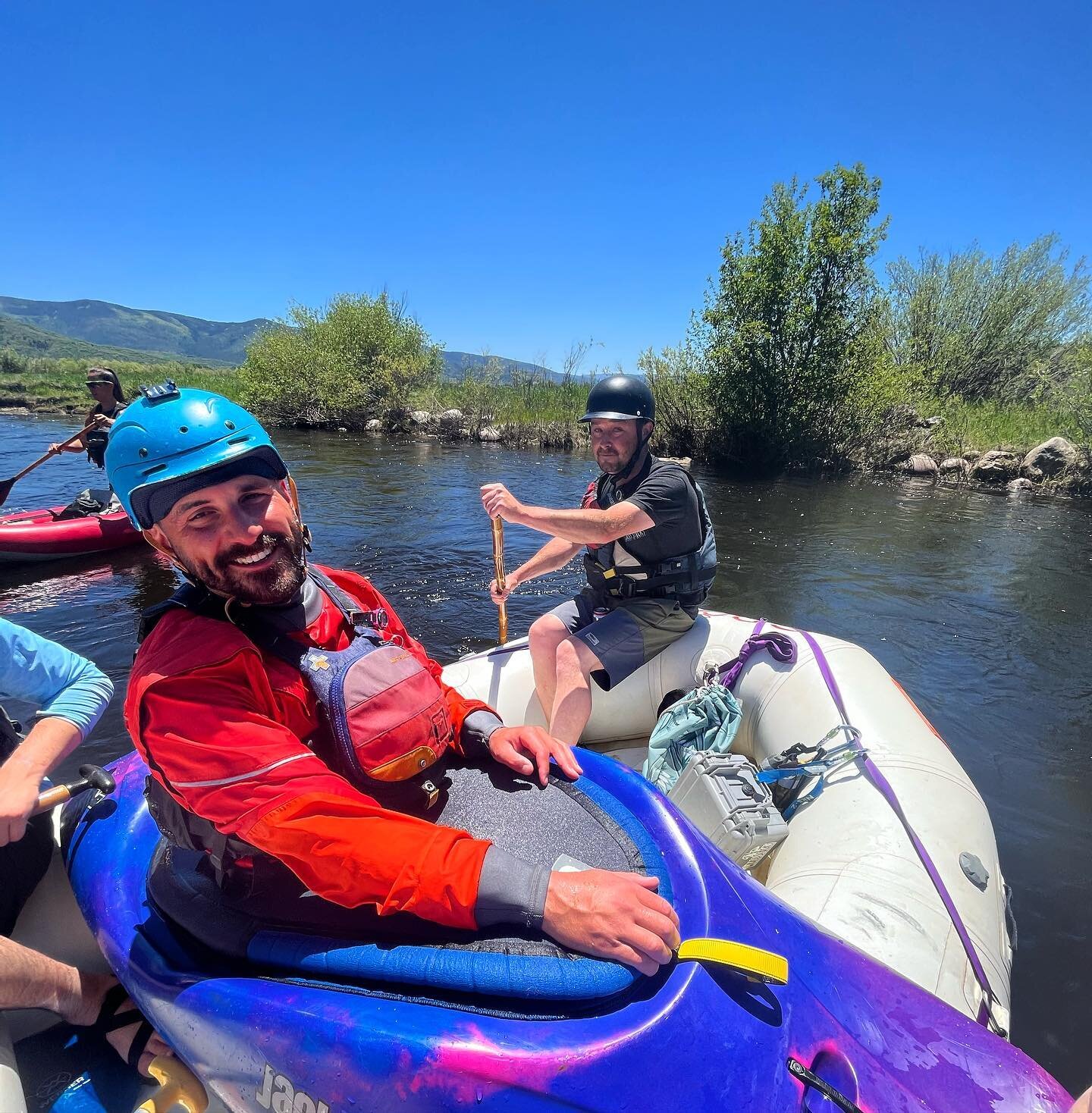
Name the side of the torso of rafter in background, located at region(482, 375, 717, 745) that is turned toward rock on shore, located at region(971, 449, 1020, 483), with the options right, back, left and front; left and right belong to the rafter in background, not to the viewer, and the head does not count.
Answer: back

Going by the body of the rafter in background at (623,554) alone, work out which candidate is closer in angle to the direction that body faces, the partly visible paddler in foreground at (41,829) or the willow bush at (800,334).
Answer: the partly visible paddler in foreground

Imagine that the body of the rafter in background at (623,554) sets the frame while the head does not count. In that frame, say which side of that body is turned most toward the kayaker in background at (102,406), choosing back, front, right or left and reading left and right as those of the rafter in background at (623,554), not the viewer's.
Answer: right

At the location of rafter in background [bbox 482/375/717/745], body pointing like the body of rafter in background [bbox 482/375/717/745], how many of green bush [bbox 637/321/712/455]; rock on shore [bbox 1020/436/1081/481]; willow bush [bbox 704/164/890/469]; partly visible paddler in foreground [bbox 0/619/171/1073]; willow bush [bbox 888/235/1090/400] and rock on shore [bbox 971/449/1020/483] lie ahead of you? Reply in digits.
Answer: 1

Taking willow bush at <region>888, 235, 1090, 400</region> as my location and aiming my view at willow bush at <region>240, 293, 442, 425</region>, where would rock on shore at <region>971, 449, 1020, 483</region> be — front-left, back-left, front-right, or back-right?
front-left

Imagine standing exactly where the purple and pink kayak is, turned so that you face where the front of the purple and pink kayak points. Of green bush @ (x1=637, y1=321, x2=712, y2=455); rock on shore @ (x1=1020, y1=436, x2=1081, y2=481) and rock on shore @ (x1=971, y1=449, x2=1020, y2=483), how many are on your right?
0

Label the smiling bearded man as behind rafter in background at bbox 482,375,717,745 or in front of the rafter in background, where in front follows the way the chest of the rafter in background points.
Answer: in front

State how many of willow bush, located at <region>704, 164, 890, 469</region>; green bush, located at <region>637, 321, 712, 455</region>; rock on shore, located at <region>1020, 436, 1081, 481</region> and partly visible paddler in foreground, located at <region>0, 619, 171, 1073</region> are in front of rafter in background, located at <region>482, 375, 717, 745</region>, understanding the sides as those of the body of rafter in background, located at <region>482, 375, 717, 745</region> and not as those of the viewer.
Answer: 1

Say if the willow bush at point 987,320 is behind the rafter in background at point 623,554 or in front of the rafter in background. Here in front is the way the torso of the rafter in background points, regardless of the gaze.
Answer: behind

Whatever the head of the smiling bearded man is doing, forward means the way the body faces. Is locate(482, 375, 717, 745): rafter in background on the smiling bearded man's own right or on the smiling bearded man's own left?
on the smiling bearded man's own left

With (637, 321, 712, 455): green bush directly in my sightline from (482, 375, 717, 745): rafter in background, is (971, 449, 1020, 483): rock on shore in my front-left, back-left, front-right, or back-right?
front-right

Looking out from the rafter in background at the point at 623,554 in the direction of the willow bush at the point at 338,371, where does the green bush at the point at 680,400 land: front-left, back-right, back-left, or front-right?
front-right

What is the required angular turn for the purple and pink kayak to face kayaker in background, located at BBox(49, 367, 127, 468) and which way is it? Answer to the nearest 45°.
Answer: approximately 180°

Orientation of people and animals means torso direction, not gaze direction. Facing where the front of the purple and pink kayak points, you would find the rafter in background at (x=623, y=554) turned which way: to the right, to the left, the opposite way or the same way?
to the right

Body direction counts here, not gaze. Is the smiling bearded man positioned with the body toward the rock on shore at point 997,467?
no

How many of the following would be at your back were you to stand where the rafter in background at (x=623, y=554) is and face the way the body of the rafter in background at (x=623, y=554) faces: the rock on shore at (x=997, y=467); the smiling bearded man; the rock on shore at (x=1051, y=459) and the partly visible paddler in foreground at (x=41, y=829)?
2

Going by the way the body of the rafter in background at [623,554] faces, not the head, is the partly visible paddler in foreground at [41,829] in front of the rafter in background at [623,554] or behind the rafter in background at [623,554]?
in front

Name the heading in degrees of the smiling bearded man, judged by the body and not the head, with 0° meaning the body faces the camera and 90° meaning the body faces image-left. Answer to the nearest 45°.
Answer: approximately 315°

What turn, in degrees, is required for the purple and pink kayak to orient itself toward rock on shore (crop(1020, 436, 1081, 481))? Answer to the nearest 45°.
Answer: approximately 90° to its left
